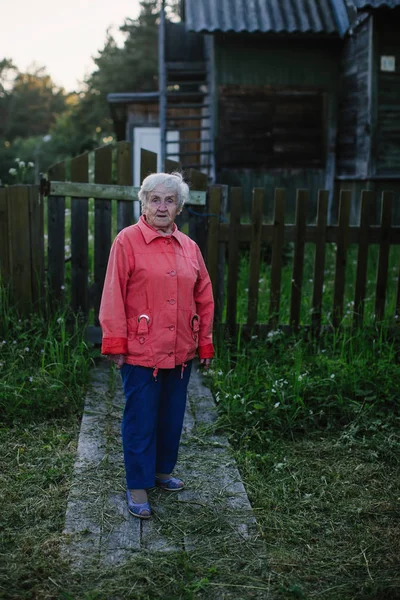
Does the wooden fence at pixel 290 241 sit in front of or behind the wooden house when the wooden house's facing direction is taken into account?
in front

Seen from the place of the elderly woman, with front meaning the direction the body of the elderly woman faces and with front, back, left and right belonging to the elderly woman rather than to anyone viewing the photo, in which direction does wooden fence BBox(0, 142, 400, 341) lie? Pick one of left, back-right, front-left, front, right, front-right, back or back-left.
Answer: back-left

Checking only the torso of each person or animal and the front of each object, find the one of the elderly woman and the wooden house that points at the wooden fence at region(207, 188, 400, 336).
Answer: the wooden house

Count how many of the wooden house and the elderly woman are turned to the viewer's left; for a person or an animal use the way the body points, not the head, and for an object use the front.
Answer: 0

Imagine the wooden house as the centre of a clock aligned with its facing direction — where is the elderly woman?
The elderly woman is roughly at 12 o'clock from the wooden house.

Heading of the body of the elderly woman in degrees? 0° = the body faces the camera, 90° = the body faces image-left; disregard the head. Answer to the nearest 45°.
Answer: approximately 315°
